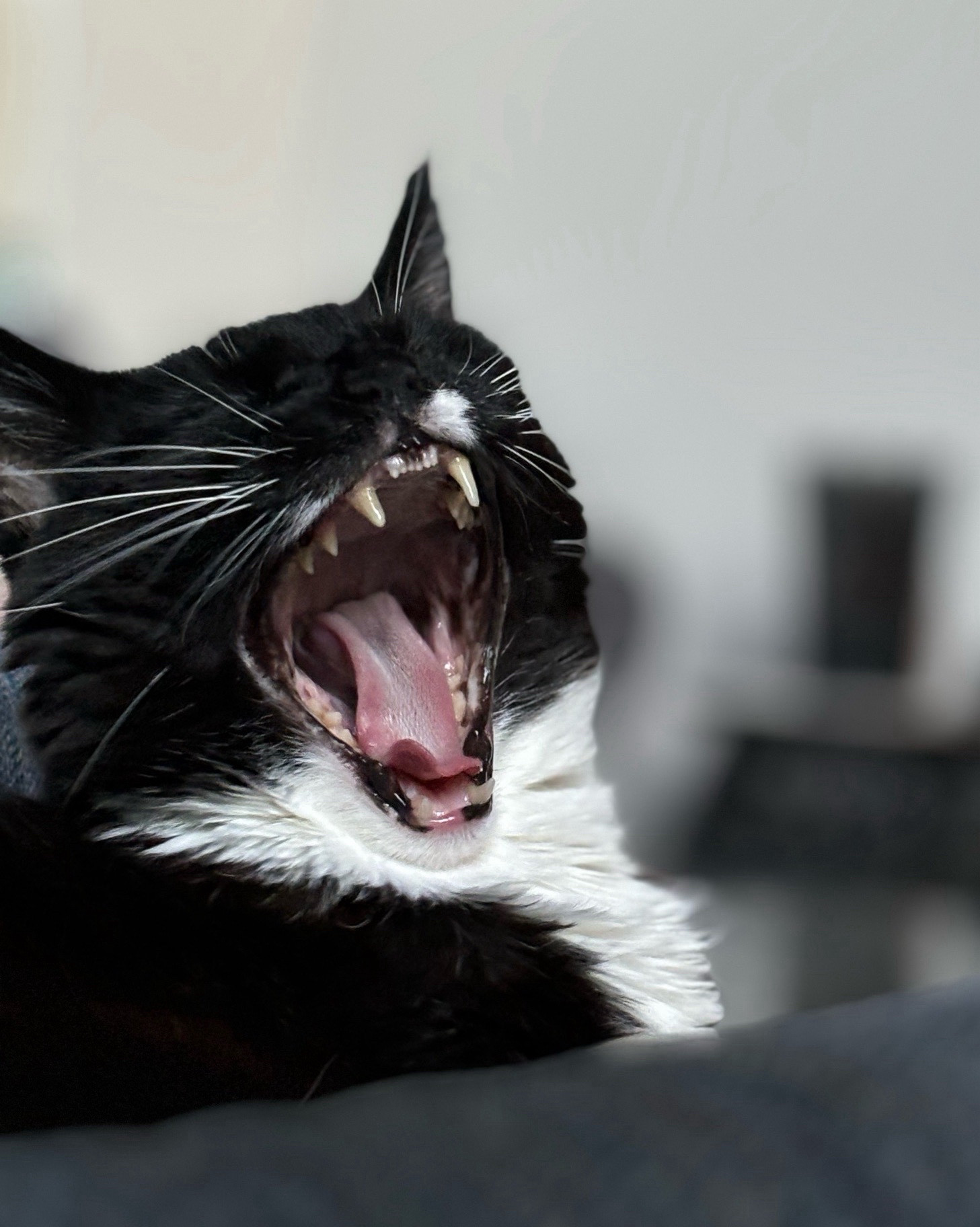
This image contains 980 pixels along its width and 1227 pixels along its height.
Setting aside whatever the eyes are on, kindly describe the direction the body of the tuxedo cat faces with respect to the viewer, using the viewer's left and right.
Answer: facing the viewer and to the right of the viewer

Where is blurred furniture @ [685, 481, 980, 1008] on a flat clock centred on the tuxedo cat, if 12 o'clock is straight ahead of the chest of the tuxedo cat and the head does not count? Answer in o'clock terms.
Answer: The blurred furniture is roughly at 10 o'clock from the tuxedo cat.
